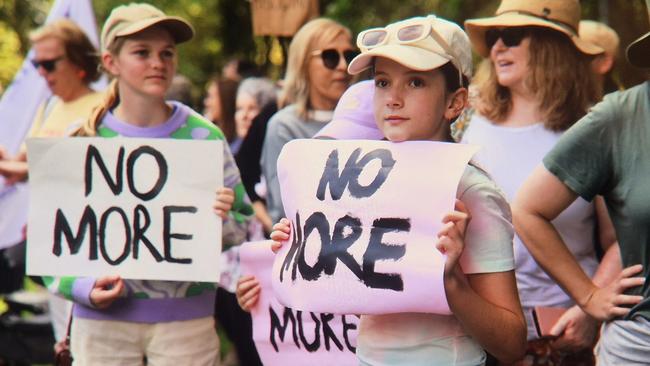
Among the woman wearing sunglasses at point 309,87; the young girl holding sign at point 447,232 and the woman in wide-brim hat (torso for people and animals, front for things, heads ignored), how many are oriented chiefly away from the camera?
0

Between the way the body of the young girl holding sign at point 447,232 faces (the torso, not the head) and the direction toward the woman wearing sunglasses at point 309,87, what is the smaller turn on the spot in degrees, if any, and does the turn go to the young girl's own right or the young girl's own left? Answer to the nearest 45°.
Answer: approximately 135° to the young girl's own right

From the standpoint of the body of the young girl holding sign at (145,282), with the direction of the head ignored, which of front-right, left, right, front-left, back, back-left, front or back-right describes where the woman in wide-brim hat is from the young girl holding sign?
left

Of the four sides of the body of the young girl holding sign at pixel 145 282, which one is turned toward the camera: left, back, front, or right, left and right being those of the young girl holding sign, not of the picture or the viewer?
front

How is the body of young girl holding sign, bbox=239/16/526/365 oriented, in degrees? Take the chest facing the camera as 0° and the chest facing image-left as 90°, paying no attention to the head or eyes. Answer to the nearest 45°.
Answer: approximately 45°

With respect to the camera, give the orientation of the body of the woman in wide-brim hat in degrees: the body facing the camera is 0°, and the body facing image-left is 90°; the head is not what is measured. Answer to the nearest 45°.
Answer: approximately 45°

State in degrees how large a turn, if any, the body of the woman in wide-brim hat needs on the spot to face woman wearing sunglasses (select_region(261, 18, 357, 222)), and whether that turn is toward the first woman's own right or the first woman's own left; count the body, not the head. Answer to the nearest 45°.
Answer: approximately 90° to the first woman's own right

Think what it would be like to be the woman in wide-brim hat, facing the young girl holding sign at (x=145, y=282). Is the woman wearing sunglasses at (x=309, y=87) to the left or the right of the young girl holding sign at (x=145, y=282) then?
right
